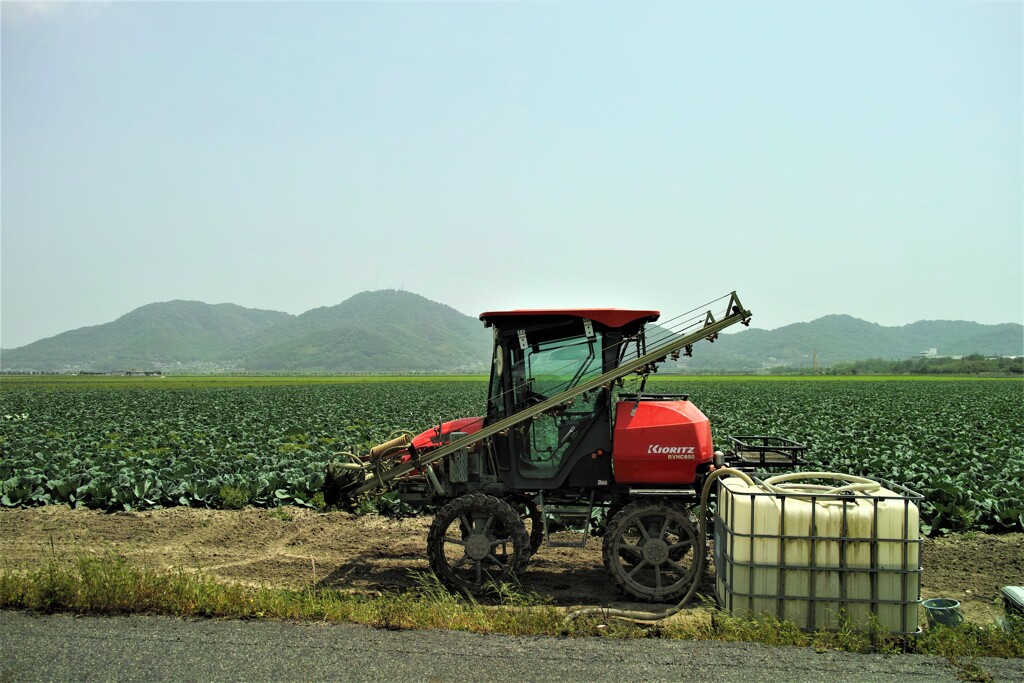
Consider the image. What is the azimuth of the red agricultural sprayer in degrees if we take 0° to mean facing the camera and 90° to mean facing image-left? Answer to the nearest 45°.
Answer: approximately 90°

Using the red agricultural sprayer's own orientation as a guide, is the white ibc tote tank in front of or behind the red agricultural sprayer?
behind

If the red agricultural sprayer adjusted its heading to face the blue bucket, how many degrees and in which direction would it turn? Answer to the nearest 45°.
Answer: approximately 180°
